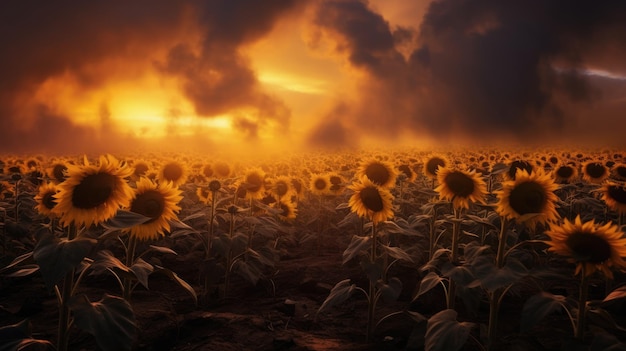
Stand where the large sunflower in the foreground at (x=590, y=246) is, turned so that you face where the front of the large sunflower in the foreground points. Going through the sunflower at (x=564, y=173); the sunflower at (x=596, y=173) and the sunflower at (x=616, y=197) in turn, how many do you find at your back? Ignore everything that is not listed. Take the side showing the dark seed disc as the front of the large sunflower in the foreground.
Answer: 3

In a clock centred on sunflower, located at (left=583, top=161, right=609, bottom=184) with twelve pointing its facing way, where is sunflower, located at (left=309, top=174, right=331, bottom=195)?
sunflower, located at (left=309, top=174, right=331, bottom=195) is roughly at 2 o'clock from sunflower, located at (left=583, top=161, right=609, bottom=184).

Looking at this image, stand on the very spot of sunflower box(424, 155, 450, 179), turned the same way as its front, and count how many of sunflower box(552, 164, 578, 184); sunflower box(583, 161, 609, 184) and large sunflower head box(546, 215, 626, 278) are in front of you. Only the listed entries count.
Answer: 1

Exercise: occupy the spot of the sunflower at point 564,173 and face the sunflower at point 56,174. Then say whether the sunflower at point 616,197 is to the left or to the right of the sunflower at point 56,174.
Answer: left

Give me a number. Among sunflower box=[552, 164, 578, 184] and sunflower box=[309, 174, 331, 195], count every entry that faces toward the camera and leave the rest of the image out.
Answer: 2

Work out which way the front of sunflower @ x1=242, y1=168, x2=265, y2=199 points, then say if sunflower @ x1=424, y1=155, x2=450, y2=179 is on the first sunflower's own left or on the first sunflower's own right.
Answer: on the first sunflower's own left

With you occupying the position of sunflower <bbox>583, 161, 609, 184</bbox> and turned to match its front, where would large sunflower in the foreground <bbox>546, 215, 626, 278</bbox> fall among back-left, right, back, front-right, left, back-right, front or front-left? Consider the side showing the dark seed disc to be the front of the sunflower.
front

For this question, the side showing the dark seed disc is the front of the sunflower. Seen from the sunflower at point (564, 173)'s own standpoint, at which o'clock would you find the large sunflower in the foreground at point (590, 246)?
The large sunflower in the foreground is roughly at 12 o'clock from the sunflower.

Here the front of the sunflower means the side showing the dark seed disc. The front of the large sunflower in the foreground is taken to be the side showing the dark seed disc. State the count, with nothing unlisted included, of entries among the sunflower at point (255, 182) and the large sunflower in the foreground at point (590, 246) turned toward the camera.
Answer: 2

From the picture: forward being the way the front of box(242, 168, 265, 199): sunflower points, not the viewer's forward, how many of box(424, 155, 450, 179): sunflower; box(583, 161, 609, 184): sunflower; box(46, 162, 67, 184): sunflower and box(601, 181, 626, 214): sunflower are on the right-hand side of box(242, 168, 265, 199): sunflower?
1

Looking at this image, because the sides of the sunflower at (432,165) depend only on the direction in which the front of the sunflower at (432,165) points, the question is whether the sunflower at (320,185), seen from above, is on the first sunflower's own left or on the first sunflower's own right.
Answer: on the first sunflower's own right
